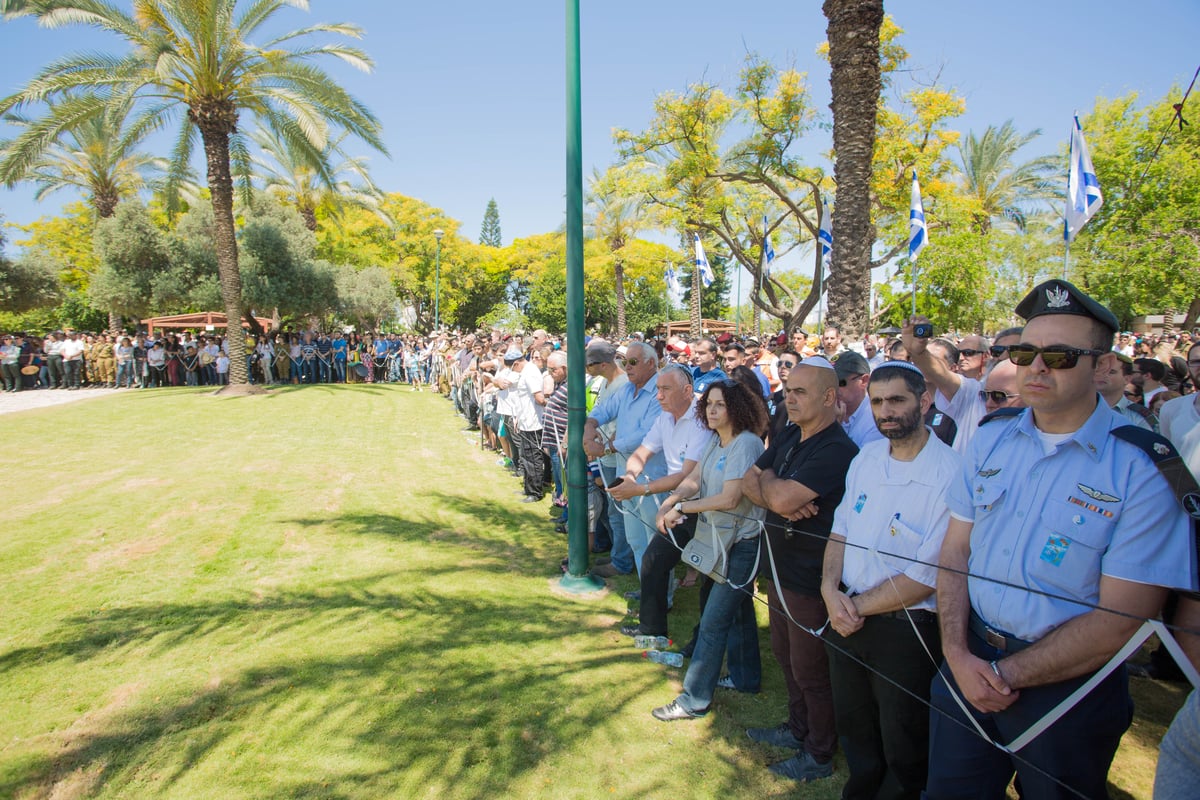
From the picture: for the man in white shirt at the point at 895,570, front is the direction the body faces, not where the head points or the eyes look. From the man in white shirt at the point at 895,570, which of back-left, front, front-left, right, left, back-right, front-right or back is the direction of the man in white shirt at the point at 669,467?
right

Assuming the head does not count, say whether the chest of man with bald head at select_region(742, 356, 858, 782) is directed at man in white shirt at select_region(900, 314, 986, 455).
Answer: no

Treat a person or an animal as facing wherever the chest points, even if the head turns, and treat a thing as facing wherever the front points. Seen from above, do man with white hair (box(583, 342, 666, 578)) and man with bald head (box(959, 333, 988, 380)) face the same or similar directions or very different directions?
same or similar directions

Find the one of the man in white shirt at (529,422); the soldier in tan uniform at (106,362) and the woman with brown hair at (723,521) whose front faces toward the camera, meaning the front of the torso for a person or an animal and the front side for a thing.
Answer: the soldier in tan uniform

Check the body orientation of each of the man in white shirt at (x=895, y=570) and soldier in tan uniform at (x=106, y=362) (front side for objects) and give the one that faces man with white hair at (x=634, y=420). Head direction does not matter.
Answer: the soldier in tan uniform

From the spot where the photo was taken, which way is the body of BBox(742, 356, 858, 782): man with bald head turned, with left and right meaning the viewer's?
facing the viewer and to the left of the viewer

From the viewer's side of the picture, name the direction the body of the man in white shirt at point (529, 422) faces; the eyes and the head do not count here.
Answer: to the viewer's left

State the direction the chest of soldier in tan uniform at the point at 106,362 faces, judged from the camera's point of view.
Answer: toward the camera

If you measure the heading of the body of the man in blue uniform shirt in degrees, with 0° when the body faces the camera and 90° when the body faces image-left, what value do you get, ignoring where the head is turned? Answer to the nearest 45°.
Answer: approximately 45°

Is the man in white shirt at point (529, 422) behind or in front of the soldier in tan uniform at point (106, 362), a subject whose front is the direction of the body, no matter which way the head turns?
in front

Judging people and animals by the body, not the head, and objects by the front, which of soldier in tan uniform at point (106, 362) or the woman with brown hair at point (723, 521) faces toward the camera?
the soldier in tan uniform

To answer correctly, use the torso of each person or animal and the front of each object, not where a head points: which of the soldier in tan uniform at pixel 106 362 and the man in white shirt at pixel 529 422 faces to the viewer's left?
the man in white shirt

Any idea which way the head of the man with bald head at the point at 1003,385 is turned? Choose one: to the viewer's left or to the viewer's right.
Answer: to the viewer's left

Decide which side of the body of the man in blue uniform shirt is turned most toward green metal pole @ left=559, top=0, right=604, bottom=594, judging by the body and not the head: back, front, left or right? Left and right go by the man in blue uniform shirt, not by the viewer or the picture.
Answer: right

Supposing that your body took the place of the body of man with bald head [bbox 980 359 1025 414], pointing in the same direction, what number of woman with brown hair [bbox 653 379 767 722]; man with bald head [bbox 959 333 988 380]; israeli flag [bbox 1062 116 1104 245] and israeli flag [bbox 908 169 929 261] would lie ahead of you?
1

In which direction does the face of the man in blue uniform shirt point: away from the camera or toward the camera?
toward the camera

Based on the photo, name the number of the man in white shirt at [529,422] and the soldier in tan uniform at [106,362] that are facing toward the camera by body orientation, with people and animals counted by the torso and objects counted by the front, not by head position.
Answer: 1
